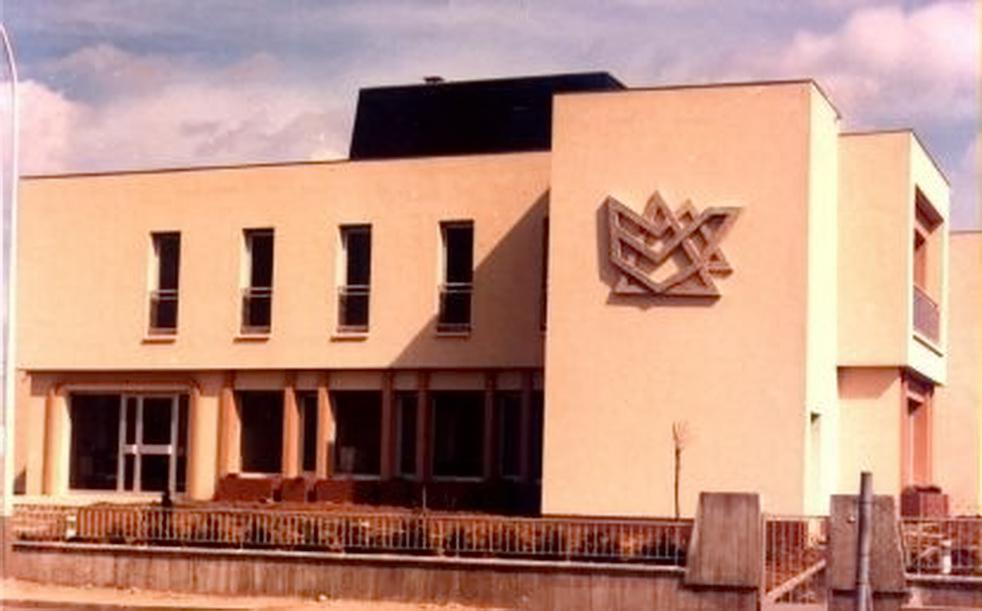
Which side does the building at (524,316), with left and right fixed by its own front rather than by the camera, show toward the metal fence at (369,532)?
front

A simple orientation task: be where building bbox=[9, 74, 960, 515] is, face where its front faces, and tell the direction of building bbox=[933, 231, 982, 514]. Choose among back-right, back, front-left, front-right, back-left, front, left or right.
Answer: back-left

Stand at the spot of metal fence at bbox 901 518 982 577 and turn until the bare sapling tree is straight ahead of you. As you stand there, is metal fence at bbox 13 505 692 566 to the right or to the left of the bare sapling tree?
left

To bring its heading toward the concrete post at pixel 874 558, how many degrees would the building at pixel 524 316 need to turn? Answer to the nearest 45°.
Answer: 0° — it already faces it

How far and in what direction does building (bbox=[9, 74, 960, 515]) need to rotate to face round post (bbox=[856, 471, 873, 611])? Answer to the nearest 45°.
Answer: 0° — it already faces it

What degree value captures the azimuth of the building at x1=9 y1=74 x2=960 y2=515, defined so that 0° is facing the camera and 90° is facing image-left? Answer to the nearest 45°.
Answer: approximately 0°

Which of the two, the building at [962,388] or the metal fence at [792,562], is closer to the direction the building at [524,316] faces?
the metal fence

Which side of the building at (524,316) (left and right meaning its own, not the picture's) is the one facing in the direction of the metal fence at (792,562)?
front
